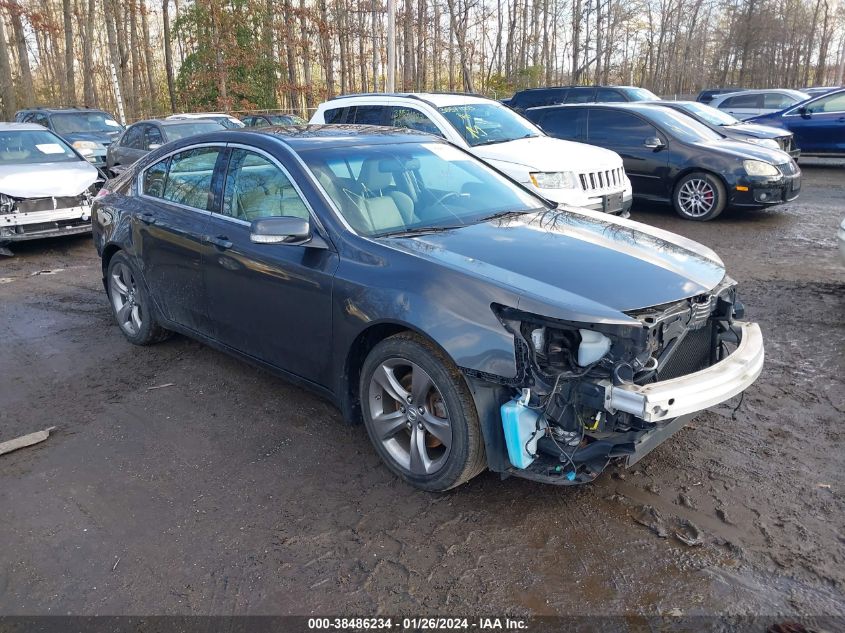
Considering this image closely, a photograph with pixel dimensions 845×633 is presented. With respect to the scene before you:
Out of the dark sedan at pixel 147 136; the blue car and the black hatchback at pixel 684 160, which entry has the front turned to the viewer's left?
the blue car

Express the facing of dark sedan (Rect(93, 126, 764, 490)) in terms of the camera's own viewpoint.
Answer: facing the viewer and to the right of the viewer

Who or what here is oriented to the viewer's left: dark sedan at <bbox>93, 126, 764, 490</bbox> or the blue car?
the blue car

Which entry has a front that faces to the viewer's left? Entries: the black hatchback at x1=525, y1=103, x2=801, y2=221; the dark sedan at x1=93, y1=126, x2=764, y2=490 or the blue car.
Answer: the blue car

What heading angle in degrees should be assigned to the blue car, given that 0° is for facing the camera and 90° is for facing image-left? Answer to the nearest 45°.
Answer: approximately 90°

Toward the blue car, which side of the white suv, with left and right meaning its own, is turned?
left

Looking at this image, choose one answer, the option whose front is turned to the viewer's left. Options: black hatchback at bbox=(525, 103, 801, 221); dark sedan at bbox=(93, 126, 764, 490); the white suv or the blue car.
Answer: the blue car

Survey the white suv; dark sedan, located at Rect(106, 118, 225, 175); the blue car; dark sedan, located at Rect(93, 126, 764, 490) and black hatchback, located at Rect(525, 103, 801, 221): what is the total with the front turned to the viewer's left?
1

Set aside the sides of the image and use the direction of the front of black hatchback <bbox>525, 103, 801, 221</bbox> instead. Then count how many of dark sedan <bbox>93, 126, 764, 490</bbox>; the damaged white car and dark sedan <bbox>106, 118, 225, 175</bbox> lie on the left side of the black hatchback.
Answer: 0

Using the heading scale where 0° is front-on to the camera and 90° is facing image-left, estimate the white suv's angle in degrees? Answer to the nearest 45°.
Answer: approximately 315°

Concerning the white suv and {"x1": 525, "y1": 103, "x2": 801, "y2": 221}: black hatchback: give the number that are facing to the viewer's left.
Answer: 0

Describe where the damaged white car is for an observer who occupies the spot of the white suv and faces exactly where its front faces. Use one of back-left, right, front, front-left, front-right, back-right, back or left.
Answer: back-right

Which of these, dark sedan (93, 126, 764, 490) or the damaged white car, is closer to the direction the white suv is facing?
the dark sedan
